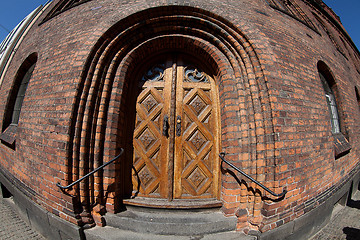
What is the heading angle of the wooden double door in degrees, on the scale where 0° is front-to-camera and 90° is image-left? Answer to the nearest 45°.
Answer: approximately 0°

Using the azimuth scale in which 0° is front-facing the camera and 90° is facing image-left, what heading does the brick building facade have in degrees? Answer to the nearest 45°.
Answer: approximately 0°
